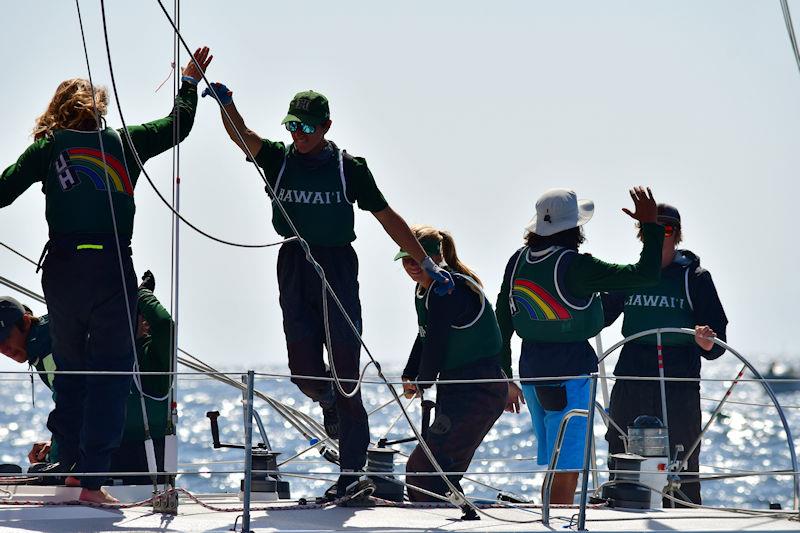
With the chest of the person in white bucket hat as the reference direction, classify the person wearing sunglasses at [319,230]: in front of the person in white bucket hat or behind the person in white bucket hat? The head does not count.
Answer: behind

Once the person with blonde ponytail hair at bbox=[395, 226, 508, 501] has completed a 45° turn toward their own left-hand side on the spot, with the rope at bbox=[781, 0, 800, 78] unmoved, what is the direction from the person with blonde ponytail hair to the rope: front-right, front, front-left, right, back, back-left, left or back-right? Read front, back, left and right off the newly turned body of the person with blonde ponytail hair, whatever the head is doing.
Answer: back-left

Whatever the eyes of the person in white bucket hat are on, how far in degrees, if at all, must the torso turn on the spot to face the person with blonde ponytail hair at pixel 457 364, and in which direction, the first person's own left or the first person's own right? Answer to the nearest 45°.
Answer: approximately 135° to the first person's own left

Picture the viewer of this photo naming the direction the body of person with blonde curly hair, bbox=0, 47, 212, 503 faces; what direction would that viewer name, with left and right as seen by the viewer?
facing away from the viewer

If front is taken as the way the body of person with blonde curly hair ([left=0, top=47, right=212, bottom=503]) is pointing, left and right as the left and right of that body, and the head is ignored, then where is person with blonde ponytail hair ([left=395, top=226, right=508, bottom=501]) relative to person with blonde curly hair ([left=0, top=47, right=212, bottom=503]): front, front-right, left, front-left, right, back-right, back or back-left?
right

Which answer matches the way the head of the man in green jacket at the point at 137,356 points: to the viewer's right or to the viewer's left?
to the viewer's left

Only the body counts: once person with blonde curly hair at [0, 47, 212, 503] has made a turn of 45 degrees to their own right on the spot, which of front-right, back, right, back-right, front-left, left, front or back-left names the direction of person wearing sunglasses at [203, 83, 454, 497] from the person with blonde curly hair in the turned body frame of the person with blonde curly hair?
front-right

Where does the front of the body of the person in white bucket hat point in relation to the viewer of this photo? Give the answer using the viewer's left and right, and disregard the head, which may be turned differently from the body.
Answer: facing away from the viewer and to the right of the viewer

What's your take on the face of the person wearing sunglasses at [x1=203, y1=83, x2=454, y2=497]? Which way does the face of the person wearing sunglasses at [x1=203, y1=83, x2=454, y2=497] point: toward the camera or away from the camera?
toward the camera

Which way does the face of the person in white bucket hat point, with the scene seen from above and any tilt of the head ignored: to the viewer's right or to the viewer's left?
to the viewer's right

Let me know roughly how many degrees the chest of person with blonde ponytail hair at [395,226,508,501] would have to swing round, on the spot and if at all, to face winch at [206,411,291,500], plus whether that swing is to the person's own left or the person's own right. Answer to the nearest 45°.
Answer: approximately 45° to the person's own right

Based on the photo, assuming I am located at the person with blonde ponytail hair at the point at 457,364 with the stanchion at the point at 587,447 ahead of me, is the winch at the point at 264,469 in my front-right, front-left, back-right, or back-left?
back-right

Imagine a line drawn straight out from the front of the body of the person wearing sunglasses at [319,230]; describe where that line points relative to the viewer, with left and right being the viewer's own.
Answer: facing the viewer

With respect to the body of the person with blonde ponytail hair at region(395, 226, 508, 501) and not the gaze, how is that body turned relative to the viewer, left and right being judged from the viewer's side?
facing to the left of the viewer

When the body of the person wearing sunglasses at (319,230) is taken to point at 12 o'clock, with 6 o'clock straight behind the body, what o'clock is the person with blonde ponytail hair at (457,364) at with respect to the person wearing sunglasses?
The person with blonde ponytail hair is roughly at 8 o'clock from the person wearing sunglasses.

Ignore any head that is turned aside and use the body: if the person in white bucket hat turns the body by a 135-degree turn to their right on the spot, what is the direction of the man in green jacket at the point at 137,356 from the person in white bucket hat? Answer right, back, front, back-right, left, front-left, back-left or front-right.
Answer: right

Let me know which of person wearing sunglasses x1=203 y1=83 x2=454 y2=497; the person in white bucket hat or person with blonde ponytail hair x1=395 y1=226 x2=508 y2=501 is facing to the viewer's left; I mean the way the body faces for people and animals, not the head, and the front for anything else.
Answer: the person with blonde ponytail hair
